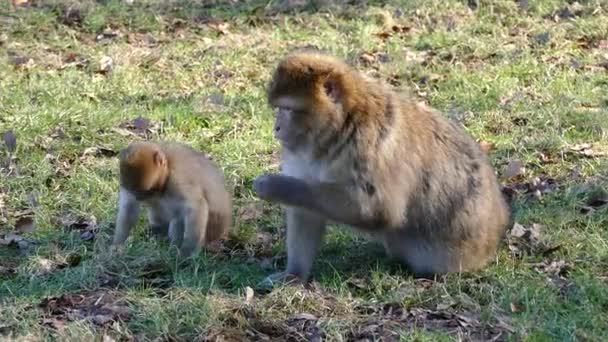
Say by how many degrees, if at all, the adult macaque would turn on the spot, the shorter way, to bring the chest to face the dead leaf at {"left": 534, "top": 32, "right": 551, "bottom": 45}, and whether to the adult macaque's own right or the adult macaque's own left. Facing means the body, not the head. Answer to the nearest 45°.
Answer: approximately 90° to the adult macaque's own right

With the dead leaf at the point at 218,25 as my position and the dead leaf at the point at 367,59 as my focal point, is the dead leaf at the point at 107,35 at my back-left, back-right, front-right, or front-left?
back-right

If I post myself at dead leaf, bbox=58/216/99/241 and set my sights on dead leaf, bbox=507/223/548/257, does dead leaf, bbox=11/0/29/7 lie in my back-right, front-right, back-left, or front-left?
back-left

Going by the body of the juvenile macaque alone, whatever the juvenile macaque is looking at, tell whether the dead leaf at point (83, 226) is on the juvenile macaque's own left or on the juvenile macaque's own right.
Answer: on the juvenile macaque's own right

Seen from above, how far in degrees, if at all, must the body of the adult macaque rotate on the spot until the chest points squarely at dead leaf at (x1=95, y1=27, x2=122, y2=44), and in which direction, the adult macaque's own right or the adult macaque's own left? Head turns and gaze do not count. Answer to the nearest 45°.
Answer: approximately 45° to the adult macaque's own right

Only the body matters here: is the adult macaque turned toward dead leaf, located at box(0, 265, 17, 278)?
yes

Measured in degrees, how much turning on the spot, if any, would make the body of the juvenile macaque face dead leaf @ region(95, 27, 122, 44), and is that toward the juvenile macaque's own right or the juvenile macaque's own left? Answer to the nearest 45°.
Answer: approximately 135° to the juvenile macaque's own right

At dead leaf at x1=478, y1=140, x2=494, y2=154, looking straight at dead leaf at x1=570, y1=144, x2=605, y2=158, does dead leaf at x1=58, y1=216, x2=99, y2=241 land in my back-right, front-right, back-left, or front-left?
back-right

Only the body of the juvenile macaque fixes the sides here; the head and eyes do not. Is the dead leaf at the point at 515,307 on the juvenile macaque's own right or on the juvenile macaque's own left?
on the juvenile macaque's own left

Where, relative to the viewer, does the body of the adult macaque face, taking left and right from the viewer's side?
facing to the left of the viewer

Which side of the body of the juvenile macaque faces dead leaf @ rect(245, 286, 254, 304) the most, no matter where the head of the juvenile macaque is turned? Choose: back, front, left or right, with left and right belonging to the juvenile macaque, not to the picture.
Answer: left

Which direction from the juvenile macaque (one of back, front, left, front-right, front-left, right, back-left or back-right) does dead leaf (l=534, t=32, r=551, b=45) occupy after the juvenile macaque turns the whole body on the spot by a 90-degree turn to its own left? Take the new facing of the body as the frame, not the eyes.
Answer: left
